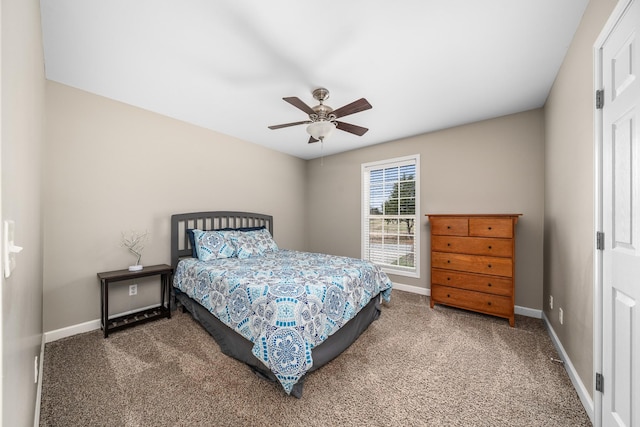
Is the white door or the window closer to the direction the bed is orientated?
the white door

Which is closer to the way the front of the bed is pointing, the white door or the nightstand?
the white door

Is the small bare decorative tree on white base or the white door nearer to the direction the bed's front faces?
the white door

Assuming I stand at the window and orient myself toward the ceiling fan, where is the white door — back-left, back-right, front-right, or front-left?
front-left

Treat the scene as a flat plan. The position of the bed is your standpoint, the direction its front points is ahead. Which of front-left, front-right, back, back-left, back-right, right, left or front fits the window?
left

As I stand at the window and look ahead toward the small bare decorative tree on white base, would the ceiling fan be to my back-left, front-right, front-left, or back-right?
front-left

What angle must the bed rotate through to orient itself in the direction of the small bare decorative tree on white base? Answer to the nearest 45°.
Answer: approximately 180°

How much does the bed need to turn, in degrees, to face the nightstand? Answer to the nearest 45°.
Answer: approximately 180°

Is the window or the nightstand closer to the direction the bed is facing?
the window

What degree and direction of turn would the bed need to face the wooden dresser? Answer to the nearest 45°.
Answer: approximately 45° to its left
